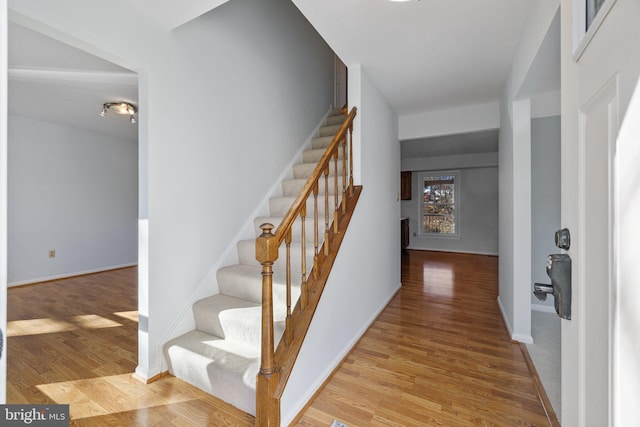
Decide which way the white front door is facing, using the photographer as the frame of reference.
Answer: facing the viewer and to the left of the viewer

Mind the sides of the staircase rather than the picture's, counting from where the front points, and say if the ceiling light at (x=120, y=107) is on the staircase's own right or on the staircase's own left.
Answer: on the staircase's own right

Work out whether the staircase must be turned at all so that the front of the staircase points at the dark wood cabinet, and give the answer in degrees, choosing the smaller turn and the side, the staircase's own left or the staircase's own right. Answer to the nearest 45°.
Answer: approximately 180°

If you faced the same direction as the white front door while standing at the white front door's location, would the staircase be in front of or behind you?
in front

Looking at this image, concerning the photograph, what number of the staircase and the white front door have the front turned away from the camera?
0

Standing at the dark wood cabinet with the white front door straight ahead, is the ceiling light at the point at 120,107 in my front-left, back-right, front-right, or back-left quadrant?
front-right

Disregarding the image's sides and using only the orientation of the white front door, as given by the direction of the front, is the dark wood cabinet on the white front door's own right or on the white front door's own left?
on the white front door's own right

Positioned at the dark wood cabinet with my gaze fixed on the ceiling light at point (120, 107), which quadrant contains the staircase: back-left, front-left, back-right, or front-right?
front-left

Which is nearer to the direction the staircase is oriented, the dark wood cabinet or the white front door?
the white front door

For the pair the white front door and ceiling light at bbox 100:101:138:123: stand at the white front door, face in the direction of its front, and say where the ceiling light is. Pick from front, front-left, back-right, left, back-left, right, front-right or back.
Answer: front-right
